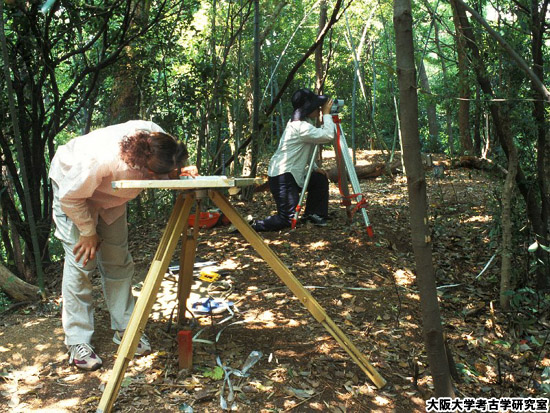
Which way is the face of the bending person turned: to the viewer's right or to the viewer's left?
to the viewer's right

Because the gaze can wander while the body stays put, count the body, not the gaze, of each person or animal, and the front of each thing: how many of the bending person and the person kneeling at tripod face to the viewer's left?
0

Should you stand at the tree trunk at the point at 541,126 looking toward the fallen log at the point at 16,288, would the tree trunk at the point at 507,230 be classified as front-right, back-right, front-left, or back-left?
front-left

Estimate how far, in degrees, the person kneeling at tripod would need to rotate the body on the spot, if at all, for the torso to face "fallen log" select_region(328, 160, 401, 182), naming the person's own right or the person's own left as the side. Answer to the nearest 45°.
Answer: approximately 90° to the person's own left

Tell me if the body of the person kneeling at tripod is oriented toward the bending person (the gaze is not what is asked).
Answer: no

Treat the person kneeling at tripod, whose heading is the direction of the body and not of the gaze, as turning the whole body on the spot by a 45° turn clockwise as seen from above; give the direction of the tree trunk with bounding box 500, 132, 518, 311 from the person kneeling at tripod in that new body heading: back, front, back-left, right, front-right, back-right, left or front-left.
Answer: front

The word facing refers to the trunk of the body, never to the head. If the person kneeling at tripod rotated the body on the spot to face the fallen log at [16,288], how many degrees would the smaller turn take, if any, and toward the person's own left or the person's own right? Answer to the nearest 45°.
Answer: approximately 135° to the person's own right

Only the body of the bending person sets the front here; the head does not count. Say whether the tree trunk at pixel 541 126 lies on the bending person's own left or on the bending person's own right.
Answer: on the bending person's own left

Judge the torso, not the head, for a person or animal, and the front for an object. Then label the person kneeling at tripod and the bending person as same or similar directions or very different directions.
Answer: same or similar directions

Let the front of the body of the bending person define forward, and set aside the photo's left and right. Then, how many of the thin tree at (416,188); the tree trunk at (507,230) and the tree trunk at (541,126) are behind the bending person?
0

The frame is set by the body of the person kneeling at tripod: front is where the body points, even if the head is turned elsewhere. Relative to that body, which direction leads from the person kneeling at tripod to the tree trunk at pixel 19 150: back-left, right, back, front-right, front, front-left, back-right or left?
back-right

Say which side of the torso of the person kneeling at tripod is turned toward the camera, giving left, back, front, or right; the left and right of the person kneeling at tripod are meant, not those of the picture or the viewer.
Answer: right

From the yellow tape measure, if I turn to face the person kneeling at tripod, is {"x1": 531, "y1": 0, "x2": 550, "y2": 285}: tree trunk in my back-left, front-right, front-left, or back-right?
front-right

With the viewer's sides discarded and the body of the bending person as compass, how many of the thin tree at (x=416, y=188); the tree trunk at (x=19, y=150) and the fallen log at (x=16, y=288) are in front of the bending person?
1

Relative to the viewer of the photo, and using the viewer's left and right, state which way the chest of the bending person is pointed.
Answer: facing the viewer and to the right of the viewer

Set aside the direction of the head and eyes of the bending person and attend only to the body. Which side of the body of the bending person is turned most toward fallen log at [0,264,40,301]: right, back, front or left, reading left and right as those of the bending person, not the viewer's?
back

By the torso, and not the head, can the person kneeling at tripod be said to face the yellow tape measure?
no

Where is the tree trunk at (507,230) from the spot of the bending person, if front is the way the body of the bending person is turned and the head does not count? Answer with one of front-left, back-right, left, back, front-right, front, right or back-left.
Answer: front-left
